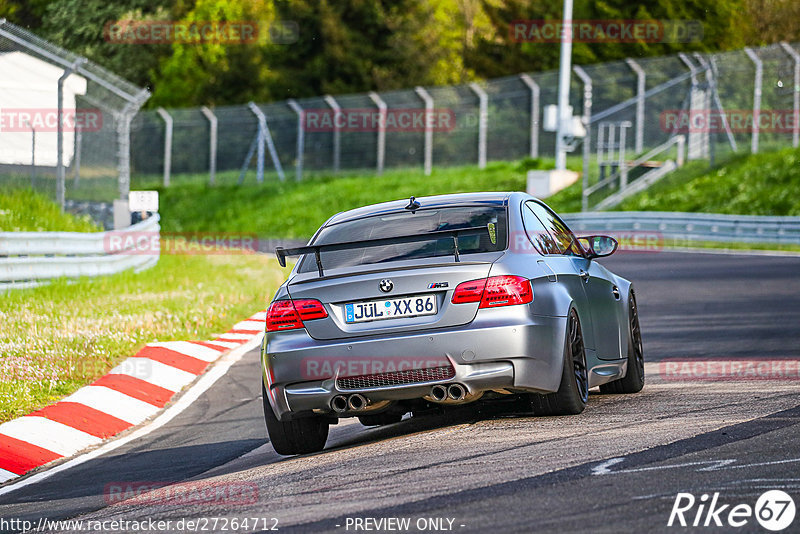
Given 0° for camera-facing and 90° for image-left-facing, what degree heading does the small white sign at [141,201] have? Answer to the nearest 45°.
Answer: approximately 0°

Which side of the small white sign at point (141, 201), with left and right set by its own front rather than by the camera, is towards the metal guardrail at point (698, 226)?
left

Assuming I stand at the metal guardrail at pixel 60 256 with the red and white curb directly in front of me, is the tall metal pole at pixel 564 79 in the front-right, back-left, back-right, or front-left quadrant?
back-left

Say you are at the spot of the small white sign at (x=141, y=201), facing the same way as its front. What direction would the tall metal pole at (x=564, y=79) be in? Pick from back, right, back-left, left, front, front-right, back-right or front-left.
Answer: back-left

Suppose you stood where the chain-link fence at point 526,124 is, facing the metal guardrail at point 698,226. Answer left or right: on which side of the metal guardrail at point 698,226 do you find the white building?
right

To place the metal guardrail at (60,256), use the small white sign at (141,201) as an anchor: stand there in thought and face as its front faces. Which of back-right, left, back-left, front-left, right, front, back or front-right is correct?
front

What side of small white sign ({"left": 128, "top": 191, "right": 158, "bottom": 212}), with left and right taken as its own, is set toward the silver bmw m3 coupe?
front

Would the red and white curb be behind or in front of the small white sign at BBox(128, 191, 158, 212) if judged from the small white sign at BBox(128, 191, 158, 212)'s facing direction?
in front

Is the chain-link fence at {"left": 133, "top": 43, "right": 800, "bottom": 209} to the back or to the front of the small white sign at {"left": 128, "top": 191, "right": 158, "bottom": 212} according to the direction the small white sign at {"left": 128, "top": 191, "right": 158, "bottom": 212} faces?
to the back
